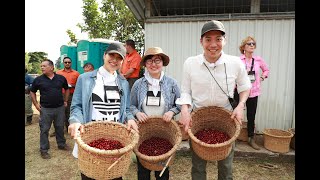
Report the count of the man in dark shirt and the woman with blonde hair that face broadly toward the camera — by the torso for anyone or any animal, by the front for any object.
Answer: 2

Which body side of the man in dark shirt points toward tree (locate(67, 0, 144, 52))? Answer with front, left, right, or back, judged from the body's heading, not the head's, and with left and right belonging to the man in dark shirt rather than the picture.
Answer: back

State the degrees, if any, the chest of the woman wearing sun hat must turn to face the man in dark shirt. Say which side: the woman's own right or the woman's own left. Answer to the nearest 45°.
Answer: approximately 135° to the woman's own right

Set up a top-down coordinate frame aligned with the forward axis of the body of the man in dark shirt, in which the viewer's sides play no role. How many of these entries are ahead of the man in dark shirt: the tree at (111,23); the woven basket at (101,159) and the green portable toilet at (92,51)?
1

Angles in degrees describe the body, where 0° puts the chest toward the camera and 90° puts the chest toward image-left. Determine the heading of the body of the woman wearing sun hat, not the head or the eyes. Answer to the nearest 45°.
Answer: approximately 0°

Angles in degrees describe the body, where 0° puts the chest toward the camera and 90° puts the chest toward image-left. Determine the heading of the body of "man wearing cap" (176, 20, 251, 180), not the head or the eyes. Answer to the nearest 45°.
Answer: approximately 0°

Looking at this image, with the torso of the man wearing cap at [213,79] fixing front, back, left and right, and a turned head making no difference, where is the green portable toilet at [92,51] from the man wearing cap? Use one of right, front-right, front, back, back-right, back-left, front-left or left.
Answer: back-right

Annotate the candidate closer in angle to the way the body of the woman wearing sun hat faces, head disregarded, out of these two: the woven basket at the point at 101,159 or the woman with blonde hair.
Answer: the woven basket
